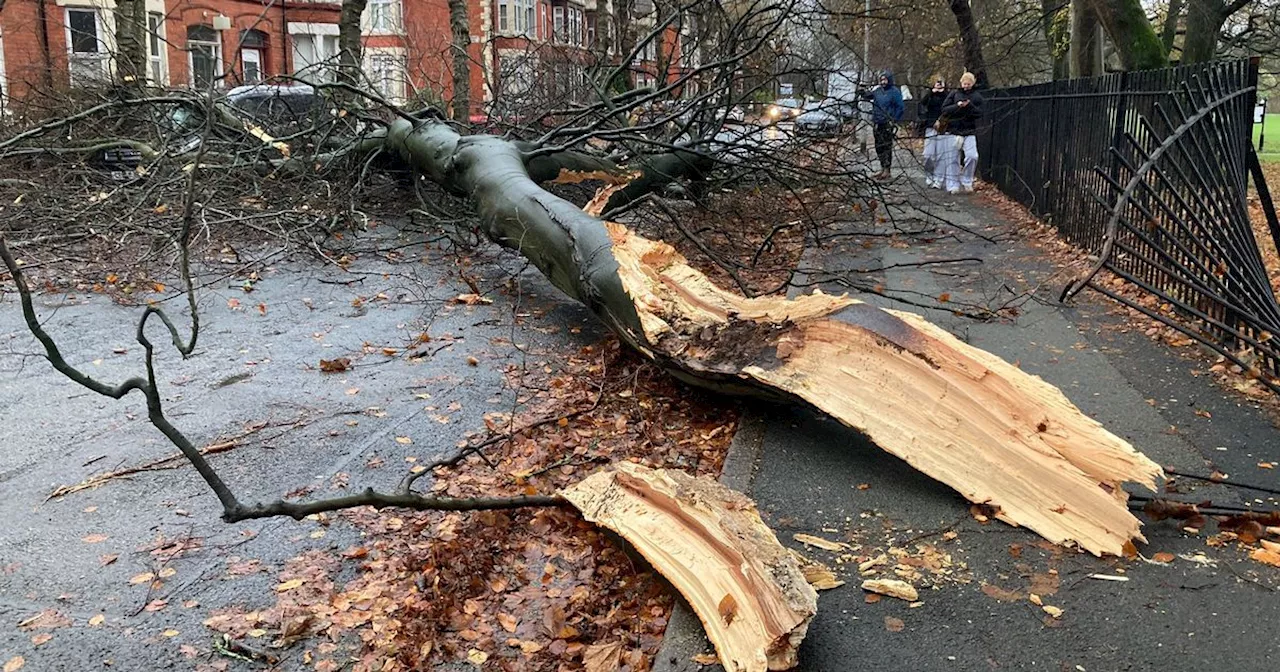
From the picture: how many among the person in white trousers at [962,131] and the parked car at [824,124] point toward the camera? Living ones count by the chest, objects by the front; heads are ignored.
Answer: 2

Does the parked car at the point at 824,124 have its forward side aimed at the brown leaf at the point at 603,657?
yes

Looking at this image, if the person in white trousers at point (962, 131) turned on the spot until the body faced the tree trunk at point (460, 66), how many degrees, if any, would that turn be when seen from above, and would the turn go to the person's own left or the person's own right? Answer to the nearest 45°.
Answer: approximately 90° to the person's own right

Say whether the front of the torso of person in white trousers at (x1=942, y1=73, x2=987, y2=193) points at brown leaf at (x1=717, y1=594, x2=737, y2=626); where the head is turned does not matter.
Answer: yes

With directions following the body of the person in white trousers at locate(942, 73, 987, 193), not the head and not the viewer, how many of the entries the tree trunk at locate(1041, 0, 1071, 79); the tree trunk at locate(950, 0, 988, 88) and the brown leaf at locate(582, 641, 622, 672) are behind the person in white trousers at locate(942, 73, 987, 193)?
2

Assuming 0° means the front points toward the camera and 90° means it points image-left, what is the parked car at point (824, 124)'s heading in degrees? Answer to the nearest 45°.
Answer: approximately 0°

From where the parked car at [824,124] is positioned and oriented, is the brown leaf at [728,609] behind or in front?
in front

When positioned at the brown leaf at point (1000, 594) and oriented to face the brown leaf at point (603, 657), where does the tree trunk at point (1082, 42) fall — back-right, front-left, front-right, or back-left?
back-right

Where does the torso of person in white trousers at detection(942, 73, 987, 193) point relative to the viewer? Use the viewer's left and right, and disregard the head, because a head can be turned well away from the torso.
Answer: facing the viewer
